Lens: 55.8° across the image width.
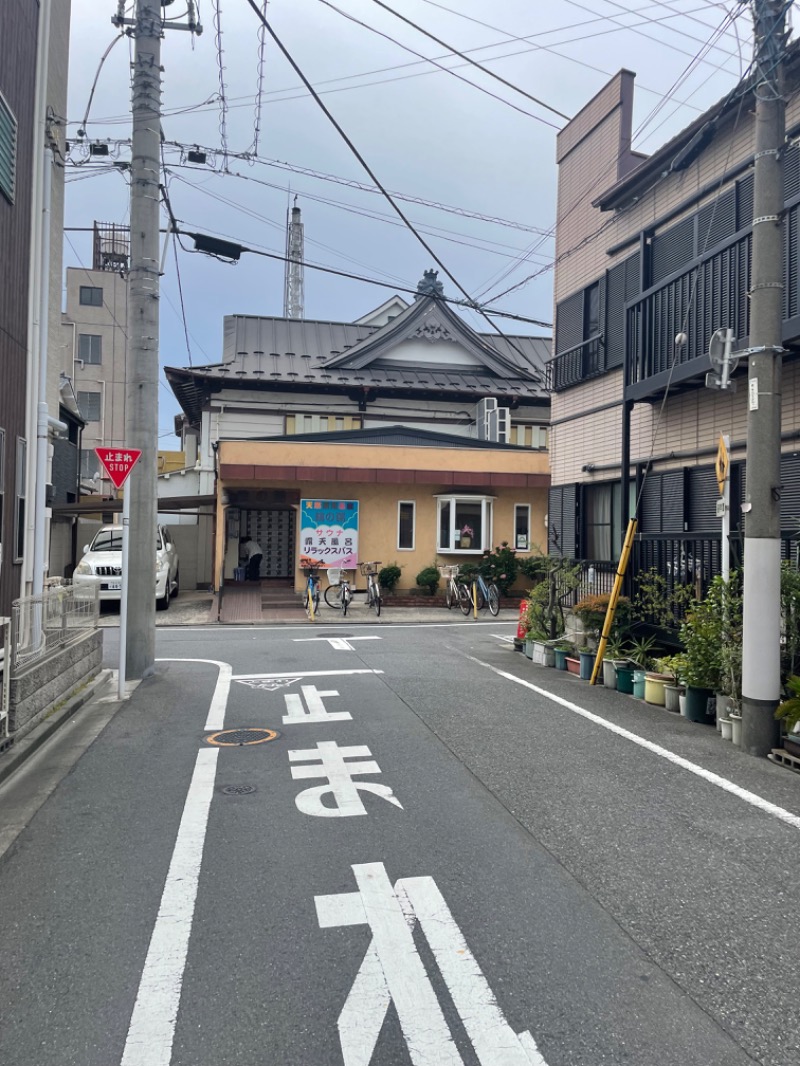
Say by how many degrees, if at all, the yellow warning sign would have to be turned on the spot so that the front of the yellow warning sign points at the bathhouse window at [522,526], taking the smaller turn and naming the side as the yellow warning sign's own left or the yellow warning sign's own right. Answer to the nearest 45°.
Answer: approximately 90° to the yellow warning sign's own right

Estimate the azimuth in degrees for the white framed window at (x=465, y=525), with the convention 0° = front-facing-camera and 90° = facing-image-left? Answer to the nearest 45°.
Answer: approximately 0°

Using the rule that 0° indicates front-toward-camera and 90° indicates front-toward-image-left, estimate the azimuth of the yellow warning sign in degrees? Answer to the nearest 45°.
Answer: approximately 90°

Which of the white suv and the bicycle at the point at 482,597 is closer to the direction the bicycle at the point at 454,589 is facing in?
the white suv

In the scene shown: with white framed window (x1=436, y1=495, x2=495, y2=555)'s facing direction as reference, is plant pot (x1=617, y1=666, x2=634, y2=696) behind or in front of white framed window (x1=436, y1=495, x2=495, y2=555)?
in front

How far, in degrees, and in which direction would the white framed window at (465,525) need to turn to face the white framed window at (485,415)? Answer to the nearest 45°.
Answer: approximately 180°

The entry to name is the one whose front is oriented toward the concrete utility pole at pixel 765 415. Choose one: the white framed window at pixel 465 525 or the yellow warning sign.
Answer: the white framed window
